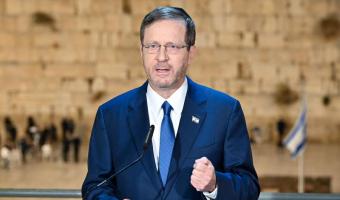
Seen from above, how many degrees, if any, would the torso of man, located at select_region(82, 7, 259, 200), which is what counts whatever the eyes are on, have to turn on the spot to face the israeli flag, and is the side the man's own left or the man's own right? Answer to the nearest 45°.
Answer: approximately 180°

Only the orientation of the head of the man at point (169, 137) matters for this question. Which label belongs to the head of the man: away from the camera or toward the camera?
toward the camera

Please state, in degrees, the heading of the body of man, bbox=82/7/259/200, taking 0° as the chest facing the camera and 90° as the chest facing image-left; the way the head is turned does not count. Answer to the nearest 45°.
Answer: approximately 0°
